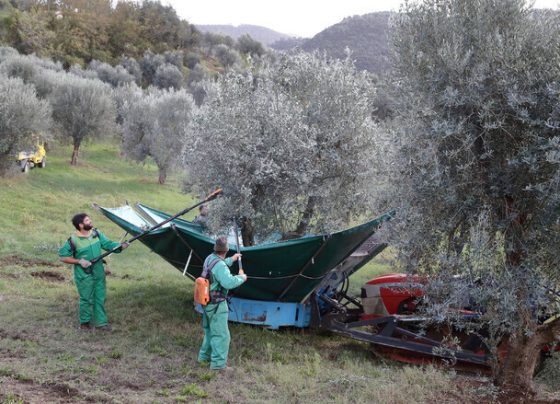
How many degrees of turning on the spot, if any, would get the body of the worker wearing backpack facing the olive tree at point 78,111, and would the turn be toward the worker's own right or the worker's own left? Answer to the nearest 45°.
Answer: approximately 45° to the worker's own left

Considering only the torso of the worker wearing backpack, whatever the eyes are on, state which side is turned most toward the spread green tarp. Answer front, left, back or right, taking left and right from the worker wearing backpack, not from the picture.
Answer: front

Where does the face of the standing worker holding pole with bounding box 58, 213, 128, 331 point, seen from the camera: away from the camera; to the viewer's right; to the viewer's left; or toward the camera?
to the viewer's right

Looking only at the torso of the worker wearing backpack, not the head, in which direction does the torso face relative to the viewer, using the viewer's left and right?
facing away from the viewer and to the right of the viewer

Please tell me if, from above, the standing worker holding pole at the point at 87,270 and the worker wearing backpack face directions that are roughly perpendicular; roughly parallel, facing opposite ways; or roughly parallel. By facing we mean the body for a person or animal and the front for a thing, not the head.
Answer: roughly perpendicular

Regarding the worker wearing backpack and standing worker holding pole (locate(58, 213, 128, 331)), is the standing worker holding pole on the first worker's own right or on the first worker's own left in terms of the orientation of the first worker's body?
on the first worker's own left

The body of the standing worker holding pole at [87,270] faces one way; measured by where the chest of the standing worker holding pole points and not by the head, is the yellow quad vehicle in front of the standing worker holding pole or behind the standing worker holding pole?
behind

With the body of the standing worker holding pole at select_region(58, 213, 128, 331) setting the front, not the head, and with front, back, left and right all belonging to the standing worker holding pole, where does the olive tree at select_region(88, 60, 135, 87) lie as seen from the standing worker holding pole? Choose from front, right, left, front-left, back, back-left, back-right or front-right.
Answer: back-left

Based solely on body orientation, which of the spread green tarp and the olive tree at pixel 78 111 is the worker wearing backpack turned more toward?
the spread green tarp

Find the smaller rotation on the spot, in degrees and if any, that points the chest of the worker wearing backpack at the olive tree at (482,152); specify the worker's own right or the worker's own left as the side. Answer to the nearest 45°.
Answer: approximately 90° to the worker's own right

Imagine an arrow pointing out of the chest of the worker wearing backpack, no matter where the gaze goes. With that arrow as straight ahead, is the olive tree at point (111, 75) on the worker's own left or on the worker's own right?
on the worker's own left

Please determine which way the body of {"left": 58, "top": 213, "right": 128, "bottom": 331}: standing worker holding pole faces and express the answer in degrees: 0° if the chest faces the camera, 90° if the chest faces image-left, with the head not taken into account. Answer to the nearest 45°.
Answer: approximately 315°

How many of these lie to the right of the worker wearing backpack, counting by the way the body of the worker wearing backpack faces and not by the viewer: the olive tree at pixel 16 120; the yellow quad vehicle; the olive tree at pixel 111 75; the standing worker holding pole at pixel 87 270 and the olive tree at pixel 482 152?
1

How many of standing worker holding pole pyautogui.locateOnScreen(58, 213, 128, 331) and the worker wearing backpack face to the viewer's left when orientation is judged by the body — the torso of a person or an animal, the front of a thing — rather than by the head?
0

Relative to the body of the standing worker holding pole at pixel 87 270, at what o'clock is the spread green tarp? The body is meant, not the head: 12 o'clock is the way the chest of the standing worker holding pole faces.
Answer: The spread green tarp is roughly at 11 o'clock from the standing worker holding pole.
